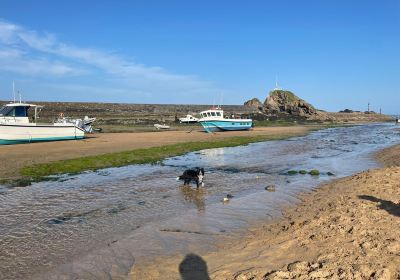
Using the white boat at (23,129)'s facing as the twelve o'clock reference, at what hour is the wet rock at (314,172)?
The wet rock is roughly at 8 o'clock from the white boat.

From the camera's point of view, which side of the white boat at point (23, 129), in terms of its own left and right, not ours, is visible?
left

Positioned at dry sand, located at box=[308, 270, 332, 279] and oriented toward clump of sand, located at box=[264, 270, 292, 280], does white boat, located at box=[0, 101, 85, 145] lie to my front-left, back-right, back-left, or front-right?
front-right

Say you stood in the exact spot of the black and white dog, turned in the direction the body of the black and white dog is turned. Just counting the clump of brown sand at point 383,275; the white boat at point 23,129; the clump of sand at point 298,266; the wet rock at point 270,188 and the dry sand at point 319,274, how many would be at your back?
1

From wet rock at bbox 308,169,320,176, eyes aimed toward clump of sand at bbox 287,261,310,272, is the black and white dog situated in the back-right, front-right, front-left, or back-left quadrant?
front-right

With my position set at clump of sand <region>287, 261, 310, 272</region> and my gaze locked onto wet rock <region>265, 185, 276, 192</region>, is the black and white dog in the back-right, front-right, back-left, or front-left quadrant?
front-left
